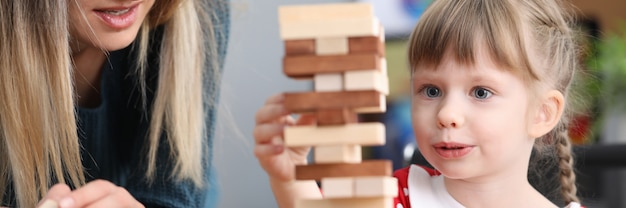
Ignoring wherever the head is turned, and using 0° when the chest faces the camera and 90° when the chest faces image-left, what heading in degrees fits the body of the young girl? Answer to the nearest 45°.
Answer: approximately 45°

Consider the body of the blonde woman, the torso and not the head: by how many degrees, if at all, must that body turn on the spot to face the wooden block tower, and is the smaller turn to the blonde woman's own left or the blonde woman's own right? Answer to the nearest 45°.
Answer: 0° — they already face it

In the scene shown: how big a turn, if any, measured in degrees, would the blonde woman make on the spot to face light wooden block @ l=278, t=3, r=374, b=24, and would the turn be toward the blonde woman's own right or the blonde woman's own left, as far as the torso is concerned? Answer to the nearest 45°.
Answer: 0° — they already face it

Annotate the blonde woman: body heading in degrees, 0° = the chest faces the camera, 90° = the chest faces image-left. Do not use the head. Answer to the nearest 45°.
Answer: approximately 0°
